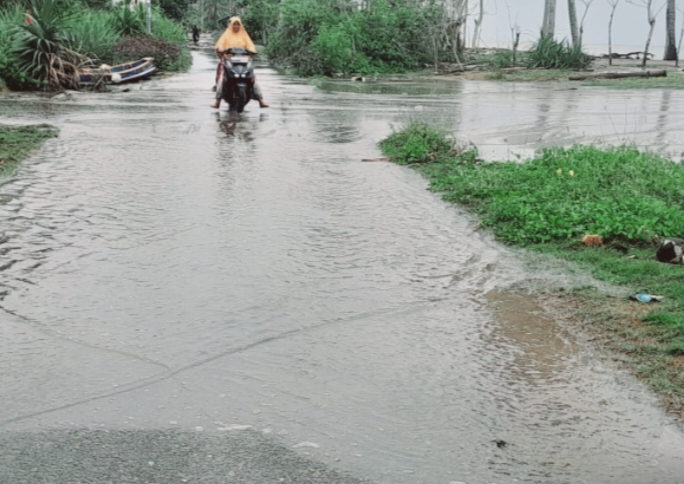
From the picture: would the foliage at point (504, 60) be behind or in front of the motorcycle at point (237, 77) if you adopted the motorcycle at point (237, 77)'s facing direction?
behind

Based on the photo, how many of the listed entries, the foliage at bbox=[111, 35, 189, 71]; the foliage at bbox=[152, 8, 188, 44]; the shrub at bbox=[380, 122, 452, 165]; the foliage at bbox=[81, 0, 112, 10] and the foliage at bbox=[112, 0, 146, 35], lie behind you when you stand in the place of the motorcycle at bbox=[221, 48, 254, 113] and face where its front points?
4

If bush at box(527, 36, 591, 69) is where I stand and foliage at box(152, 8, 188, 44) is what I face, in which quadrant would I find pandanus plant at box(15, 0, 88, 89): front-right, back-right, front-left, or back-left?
front-left

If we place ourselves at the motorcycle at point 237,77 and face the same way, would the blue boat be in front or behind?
behind

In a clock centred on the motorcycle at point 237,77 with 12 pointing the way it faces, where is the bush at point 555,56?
The bush is roughly at 7 o'clock from the motorcycle.

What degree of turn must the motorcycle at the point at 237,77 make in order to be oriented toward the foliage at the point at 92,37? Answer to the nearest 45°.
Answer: approximately 180°

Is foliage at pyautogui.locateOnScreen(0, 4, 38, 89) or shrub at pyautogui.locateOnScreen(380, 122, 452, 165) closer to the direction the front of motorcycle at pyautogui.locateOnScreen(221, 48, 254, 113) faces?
the shrub

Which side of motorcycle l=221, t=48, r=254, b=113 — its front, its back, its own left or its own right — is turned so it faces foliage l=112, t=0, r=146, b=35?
back

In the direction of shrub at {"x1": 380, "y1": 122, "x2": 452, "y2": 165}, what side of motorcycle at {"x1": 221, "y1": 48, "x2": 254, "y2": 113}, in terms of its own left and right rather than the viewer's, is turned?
front

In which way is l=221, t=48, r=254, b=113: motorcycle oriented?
toward the camera

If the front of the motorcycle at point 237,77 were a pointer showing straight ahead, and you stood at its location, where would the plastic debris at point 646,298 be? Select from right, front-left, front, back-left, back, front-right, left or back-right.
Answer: front

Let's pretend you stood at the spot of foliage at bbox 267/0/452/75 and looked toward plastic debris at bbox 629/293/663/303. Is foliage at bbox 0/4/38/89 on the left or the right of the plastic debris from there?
right

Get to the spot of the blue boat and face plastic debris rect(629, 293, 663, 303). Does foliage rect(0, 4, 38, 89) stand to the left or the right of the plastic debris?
right

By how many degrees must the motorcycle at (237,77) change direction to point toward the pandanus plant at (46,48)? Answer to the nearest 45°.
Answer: approximately 135° to its right

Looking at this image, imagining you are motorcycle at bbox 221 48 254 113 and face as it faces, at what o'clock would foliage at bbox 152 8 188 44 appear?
The foliage is roughly at 6 o'clock from the motorcycle.
